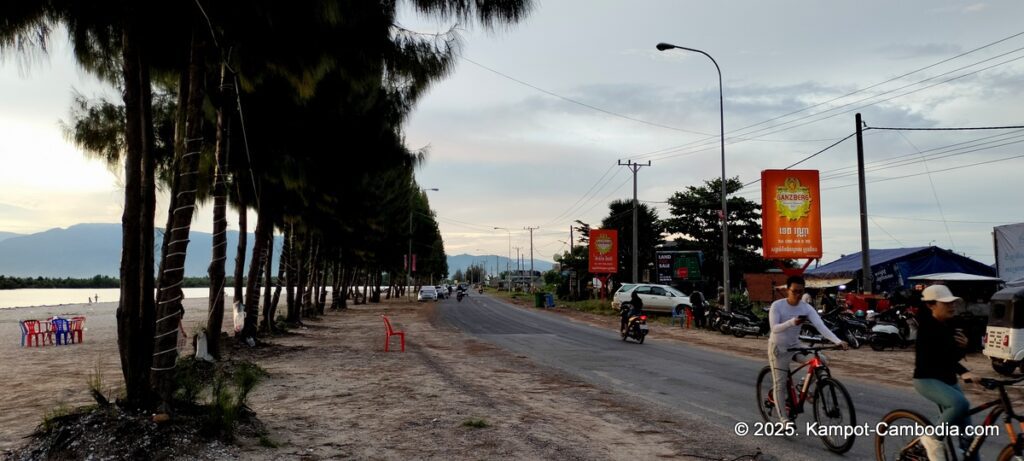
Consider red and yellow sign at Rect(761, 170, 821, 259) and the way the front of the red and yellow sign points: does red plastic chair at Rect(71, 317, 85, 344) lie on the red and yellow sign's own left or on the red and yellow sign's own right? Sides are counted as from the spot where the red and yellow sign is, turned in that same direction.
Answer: on the red and yellow sign's own right

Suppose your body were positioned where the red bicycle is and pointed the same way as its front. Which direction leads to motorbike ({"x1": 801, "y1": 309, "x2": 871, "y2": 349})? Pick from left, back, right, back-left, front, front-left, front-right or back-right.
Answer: back-left

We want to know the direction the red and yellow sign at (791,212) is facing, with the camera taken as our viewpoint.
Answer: facing the viewer

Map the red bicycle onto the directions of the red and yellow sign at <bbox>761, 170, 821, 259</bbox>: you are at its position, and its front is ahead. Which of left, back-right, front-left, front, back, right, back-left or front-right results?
front

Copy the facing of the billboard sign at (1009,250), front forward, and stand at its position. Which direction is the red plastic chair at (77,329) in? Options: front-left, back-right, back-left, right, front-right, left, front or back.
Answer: front

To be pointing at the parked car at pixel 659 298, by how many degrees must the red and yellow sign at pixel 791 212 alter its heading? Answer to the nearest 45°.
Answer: approximately 135° to its right

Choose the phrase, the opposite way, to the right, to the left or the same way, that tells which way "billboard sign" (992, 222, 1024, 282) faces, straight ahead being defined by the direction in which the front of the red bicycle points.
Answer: to the right

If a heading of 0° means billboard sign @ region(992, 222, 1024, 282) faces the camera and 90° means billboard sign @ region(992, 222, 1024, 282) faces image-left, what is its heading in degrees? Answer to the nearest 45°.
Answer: approximately 45°

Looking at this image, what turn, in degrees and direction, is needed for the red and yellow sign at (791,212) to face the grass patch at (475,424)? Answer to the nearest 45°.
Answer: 0° — it already faces it

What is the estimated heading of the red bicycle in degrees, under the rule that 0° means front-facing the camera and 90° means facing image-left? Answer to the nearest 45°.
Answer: approximately 315°

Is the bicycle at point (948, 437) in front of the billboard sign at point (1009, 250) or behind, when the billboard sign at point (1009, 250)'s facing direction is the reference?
in front

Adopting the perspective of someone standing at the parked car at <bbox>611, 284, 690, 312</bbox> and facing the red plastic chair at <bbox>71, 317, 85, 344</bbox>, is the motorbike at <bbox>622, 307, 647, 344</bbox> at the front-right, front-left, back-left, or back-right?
front-left

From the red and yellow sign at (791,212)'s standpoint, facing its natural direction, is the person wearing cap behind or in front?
in front

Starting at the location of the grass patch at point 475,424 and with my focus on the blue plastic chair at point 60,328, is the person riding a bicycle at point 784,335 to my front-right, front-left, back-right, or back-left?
back-right

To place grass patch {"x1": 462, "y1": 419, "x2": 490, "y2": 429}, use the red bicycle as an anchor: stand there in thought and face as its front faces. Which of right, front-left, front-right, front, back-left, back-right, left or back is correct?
back-right

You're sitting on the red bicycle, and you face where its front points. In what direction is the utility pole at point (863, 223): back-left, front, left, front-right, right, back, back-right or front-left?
back-left
